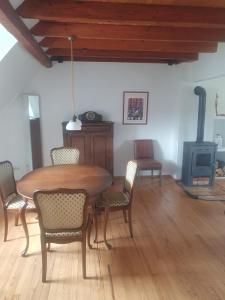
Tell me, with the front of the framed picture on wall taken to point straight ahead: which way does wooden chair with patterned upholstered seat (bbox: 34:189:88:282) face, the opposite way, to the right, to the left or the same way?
the opposite way

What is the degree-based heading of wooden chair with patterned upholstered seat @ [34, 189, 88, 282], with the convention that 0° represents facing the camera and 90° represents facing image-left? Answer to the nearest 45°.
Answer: approximately 180°

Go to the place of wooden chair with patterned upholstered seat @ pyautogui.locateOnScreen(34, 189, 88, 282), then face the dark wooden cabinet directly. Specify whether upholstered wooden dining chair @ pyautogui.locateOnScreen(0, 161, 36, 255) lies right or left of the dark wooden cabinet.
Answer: left

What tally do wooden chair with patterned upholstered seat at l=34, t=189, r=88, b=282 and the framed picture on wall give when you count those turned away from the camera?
1

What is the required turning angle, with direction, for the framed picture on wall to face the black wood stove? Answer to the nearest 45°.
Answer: approximately 90° to its left

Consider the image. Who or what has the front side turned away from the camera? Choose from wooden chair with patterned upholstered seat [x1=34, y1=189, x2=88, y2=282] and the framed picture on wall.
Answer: the wooden chair with patterned upholstered seat

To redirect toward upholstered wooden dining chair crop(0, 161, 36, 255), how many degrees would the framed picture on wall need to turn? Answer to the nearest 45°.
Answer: approximately 45° to its right

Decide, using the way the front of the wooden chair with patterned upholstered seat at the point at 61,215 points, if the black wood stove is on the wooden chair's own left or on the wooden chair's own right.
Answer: on the wooden chair's own right

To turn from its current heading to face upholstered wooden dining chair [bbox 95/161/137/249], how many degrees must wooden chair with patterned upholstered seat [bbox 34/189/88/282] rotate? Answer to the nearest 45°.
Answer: approximately 45° to its right

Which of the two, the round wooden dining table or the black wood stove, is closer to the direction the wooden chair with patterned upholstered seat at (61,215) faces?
the round wooden dining table

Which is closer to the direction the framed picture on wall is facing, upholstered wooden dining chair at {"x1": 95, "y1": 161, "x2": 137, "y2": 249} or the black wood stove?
the upholstered wooden dining chair

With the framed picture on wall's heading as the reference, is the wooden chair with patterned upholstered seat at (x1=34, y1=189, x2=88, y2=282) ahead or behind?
ahead

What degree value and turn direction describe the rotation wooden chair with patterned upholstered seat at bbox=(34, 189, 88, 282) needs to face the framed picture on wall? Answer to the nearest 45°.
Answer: approximately 45° to its right
